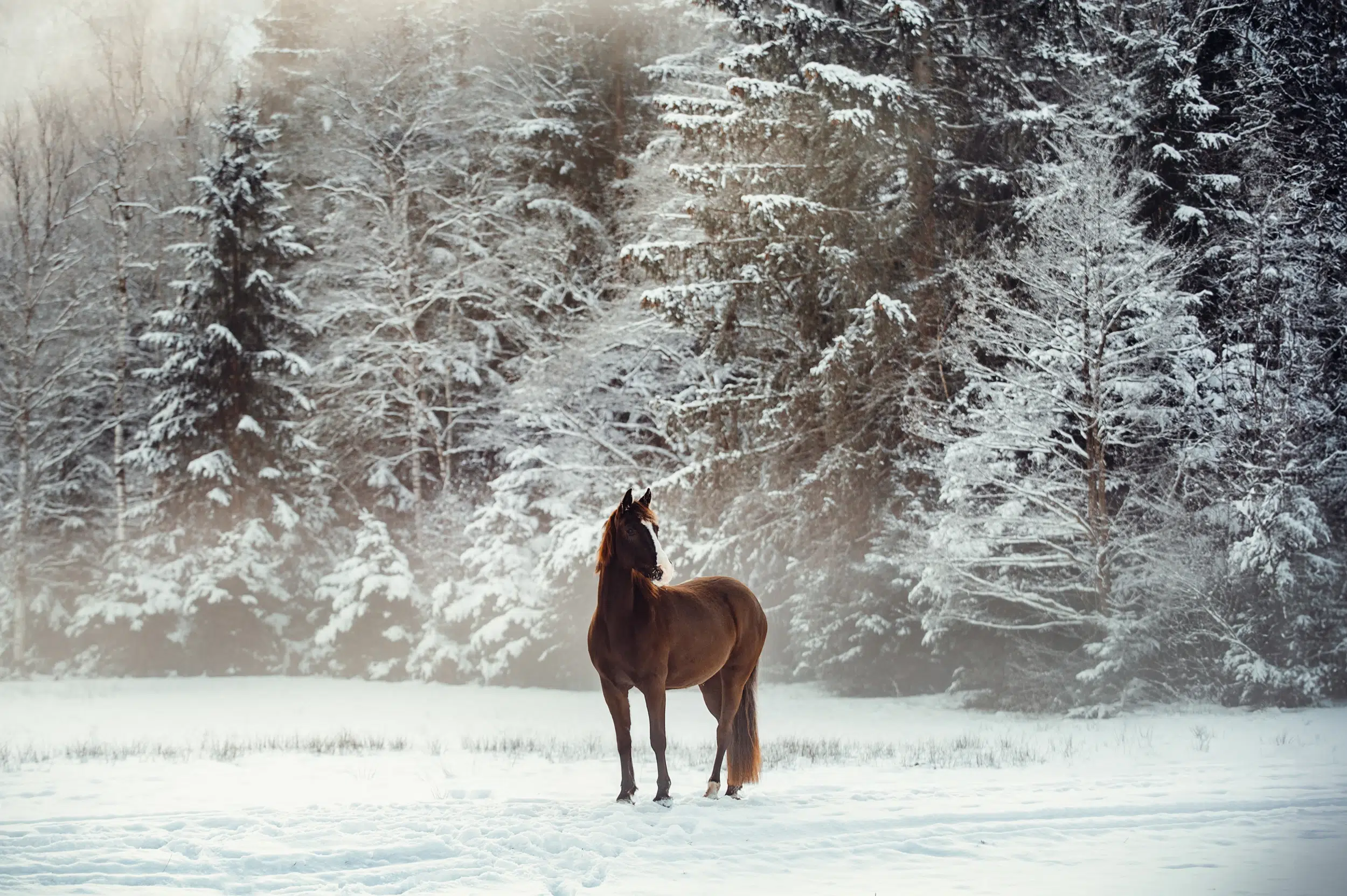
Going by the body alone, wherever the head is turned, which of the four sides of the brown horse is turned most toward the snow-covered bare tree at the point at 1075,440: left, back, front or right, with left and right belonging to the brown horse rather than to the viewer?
back

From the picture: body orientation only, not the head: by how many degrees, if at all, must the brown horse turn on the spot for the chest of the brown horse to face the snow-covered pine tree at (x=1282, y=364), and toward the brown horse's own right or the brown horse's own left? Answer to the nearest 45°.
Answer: approximately 180°

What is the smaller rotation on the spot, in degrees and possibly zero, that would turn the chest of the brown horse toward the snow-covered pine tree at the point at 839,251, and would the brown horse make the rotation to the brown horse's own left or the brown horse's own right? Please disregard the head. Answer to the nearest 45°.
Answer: approximately 135° to the brown horse's own right

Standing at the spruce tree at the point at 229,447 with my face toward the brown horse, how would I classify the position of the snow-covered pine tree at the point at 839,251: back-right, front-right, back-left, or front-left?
front-left

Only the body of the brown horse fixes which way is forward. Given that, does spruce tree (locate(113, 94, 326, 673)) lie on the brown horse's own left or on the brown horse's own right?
on the brown horse's own right

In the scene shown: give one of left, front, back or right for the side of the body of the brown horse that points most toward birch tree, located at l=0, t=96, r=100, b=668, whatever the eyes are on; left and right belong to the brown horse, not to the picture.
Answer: right

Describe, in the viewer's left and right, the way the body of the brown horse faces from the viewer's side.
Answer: facing the viewer and to the left of the viewer

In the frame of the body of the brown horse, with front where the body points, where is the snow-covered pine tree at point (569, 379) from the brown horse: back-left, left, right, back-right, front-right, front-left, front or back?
back-right
